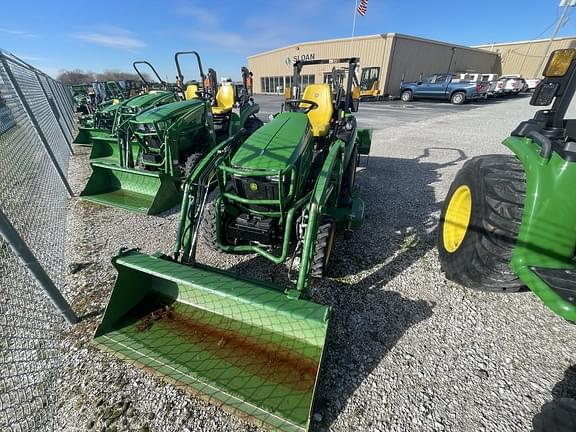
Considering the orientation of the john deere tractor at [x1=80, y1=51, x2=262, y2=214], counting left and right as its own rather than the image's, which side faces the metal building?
back

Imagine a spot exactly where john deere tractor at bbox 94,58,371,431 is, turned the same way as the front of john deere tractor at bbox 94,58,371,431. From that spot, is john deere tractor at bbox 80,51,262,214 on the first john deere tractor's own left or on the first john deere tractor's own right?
on the first john deere tractor's own right

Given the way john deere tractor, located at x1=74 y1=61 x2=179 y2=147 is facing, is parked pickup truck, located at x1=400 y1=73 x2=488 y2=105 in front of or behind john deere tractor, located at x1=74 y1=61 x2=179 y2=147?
behind
